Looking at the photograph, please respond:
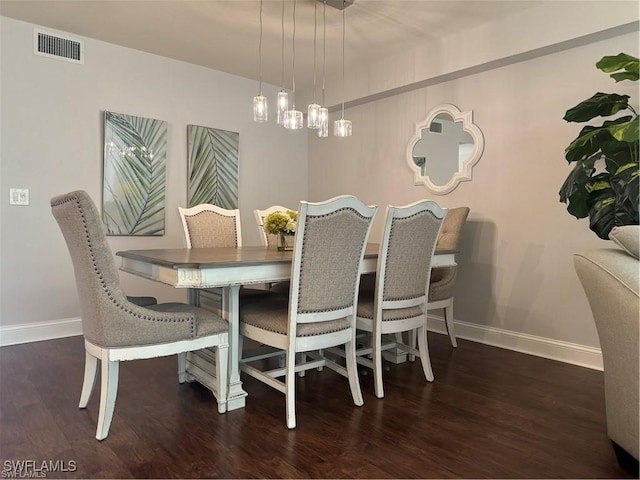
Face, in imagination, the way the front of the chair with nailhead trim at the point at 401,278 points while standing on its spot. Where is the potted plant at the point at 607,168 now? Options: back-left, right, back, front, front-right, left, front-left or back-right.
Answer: back-right

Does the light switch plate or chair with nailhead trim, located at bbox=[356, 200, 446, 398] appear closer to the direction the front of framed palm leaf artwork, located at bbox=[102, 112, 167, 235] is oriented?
the chair with nailhead trim

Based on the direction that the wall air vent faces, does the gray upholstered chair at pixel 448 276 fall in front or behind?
in front

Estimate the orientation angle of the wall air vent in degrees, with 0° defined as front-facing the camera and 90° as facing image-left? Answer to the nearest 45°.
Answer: approximately 315°

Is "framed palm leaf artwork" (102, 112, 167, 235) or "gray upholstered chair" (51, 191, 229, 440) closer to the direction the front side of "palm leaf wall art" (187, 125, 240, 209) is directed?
the gray upholstered chair

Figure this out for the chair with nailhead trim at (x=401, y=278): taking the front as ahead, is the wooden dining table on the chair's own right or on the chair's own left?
on the chair's own left

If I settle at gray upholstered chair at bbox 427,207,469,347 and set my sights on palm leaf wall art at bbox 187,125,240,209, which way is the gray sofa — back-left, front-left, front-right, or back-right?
back-left

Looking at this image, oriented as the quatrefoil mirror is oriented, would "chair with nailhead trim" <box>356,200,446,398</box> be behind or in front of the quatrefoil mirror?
in front

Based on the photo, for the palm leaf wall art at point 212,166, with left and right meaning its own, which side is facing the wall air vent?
right

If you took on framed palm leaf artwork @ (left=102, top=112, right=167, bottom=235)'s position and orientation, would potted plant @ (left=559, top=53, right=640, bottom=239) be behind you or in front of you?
in front

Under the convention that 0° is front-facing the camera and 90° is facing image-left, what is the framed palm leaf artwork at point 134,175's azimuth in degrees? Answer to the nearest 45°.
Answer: approximately 315°

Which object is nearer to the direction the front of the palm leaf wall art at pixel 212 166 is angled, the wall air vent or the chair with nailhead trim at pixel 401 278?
the chair with nailhead trim
